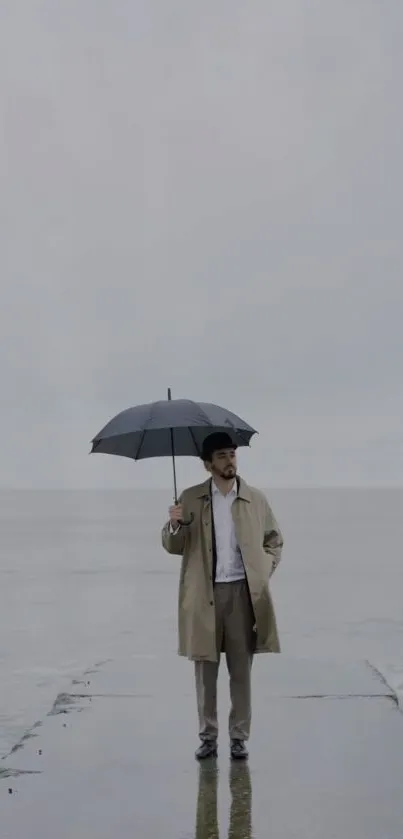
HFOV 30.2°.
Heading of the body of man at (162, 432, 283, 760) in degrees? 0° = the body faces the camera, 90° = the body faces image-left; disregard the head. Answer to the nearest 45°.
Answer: approximately 0°

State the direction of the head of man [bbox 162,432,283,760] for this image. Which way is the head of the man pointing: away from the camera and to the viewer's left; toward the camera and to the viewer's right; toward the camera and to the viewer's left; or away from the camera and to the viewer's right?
toward the camera and to the viewer's right
